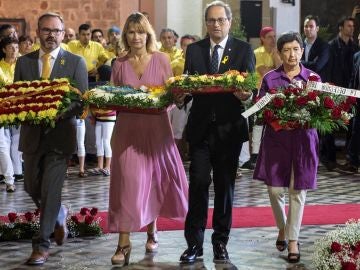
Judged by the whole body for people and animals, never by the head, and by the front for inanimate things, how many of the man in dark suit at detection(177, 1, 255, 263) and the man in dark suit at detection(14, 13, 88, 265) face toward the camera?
2

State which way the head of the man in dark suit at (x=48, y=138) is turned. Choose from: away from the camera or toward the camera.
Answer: toward the camera

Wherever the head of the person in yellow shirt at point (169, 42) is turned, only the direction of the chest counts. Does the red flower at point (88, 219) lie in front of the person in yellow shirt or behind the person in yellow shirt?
in front

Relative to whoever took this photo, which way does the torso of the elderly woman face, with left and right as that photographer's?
facing the viewer

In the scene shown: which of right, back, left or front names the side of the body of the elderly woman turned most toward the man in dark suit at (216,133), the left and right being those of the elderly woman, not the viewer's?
right

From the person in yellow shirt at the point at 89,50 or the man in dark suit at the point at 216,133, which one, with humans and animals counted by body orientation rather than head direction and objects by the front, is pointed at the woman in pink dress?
the person in yellow shirt

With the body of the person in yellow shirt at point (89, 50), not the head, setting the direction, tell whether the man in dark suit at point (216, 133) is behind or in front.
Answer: in front

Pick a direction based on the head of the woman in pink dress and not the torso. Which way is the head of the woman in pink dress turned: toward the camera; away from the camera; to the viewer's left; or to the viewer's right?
toward the camera

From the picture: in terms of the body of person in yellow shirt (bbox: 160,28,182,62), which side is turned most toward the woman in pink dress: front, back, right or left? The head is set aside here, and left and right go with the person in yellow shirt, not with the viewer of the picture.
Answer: front

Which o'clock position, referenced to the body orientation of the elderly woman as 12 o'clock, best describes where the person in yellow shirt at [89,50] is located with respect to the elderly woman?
The person in yellow shirt is roughly at 5 o'clock from the elderly woman.

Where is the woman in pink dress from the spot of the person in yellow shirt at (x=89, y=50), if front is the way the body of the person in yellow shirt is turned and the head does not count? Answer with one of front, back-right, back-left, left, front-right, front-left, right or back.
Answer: front

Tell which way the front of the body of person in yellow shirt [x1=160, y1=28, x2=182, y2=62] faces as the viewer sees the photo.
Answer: toward the camera

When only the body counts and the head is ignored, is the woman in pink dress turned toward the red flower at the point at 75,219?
no

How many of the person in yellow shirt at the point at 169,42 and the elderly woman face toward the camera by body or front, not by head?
2

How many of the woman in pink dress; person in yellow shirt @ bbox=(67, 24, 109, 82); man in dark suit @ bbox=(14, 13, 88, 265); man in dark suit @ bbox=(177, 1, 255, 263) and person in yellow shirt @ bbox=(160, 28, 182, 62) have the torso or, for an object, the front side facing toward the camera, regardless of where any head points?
5

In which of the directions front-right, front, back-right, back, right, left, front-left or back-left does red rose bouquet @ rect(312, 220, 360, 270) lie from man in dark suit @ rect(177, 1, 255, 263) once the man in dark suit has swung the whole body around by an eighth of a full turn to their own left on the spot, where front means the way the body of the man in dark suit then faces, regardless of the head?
front

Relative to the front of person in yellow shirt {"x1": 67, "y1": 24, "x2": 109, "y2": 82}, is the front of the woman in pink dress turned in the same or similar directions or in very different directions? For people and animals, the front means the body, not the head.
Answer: same or similar directions

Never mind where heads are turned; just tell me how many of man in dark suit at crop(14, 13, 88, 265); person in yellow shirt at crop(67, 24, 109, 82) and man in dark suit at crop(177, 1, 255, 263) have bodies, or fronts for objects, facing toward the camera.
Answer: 3
